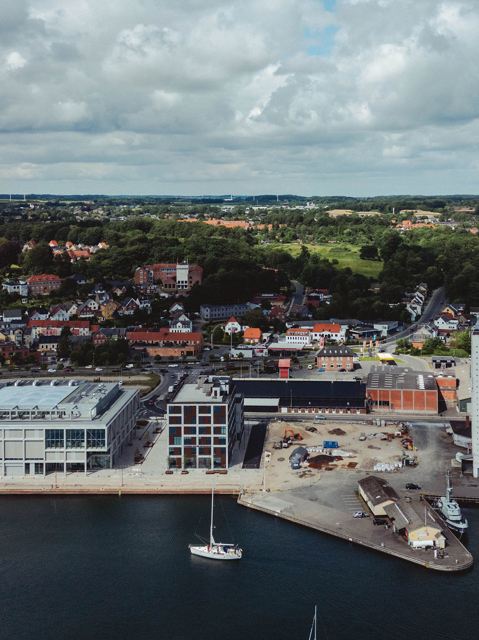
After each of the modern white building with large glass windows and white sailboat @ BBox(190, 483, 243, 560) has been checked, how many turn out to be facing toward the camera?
1

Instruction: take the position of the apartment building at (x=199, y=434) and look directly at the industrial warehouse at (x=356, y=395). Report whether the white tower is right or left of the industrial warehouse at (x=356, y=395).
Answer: right

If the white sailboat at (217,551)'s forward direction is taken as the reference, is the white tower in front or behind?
behind

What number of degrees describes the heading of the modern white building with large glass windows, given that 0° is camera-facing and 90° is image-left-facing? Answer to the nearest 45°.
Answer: approximately 0°

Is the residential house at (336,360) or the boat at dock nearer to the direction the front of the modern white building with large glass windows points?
the boat at dock

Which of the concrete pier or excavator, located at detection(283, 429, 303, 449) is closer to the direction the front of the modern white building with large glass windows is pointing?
the concrete pier

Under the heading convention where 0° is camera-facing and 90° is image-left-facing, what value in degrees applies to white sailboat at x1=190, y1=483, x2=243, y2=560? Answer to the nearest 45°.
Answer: approximately 90°

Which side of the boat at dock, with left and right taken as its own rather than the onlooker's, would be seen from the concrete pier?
right

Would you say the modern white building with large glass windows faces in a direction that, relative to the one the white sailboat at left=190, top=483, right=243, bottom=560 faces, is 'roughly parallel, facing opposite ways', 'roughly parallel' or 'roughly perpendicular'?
roughly perpendicular
